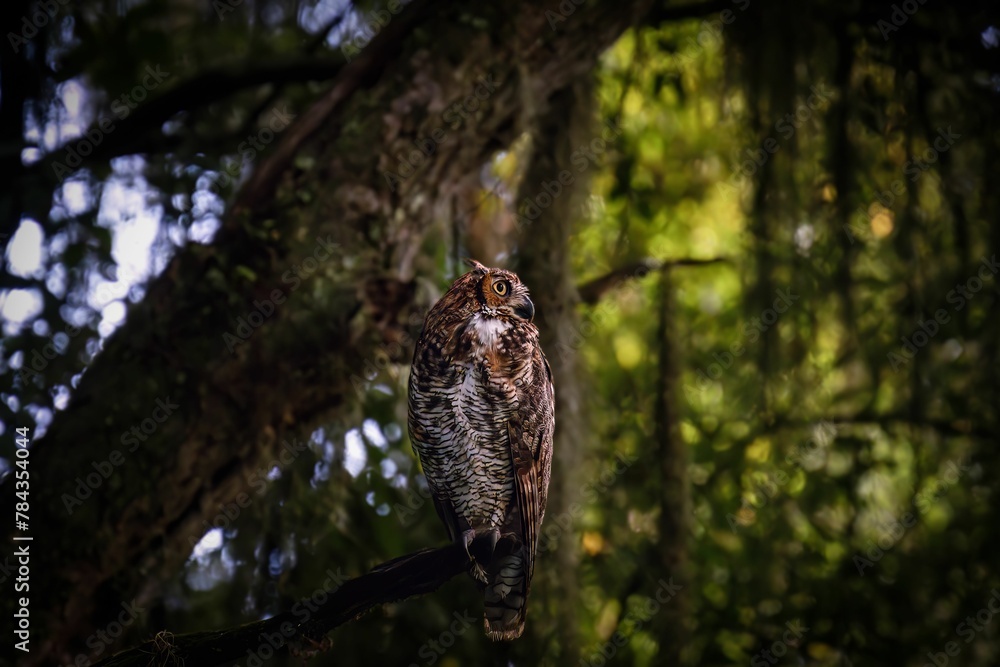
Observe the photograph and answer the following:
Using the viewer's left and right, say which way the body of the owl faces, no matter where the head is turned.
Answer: facing the viewer and to the left of the viewer
